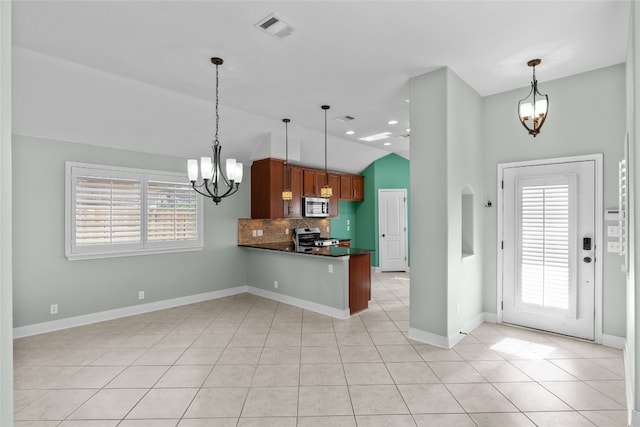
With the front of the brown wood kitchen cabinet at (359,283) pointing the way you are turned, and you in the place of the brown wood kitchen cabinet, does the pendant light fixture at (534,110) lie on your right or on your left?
on your right

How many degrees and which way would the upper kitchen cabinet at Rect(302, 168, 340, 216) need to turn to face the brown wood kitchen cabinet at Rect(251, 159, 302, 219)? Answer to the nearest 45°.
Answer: approximately 90° to its right

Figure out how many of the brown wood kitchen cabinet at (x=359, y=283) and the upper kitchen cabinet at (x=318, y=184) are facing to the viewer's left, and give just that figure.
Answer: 0

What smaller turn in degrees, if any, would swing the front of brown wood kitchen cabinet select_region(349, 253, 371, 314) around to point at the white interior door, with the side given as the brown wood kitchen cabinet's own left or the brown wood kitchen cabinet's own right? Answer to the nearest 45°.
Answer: approximately 45° to the brown wood kitchen cabinet's own left

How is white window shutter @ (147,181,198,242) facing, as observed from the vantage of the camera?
facing the viewer and to the right of the viewer

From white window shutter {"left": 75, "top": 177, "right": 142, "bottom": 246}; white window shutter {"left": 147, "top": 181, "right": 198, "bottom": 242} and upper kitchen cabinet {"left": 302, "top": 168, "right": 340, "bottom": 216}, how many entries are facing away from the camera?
0

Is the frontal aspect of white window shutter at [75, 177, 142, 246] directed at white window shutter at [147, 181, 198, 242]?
no

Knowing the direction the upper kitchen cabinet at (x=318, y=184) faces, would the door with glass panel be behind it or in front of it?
in front

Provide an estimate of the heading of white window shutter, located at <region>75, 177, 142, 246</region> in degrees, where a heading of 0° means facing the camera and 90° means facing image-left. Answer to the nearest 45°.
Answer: approximately 315°

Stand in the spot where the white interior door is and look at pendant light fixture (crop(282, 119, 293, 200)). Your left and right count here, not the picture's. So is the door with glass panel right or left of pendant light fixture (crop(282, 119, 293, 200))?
left

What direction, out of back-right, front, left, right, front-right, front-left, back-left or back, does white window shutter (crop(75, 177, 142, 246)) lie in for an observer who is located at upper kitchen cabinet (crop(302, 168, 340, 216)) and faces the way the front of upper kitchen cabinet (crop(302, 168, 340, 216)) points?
right

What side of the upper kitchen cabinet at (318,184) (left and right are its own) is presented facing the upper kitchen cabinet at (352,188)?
left

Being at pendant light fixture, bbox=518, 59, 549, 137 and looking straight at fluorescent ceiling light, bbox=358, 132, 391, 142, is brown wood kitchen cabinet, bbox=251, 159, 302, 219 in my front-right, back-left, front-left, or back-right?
front-left

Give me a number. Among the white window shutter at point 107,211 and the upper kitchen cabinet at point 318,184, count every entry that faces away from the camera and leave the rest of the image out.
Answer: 0
